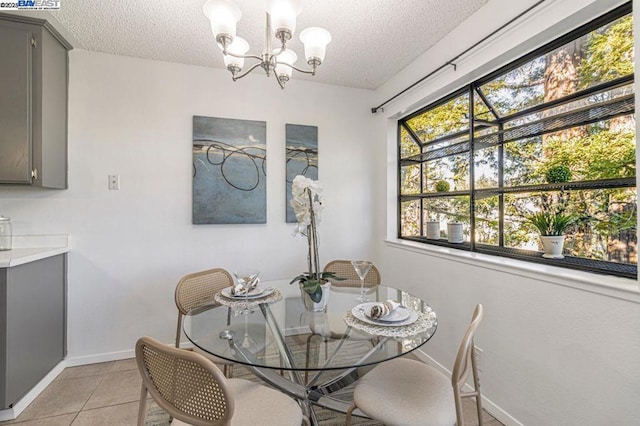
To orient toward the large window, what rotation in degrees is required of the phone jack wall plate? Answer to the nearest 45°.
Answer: approximately 45° to its left

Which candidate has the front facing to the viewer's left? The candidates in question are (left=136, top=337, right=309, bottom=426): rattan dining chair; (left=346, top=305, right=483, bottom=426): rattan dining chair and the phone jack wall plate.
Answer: (left=346, top=305, right=483, bottom=426): rattan dining chair

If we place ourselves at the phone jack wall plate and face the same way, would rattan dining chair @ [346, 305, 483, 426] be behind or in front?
in front

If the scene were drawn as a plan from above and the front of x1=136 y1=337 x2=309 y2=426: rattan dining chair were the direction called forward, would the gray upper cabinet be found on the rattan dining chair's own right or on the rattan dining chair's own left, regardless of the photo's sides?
on the rattan dining chair's own left

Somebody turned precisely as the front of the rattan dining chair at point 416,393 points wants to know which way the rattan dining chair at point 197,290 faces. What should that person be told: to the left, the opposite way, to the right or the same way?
the opposite way

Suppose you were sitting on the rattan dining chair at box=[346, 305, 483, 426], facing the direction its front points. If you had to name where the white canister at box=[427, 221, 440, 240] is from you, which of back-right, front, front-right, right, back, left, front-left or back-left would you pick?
right

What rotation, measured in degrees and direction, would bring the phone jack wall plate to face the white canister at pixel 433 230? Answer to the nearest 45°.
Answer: approximately 45° to its left

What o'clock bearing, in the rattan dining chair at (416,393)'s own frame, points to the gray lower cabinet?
The gray lower cabinet is roughly at 12 o'clock from the rattan dining chair.

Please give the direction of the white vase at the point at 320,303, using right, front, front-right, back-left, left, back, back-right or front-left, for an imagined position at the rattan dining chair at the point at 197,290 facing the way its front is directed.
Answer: front

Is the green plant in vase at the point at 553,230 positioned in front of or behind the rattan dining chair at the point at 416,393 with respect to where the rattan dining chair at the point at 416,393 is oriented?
behind

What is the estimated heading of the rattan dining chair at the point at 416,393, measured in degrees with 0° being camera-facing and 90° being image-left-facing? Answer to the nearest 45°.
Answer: approximately 90°

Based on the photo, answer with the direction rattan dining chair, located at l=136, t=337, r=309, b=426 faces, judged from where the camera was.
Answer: facing away from the viewer and to the right of the viewer

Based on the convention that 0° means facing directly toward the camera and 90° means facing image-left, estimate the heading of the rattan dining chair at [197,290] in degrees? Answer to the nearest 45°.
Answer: approximately 315°

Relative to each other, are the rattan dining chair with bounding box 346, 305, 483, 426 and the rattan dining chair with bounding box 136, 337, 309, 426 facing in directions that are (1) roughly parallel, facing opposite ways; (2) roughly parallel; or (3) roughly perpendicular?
roughly perpendicular

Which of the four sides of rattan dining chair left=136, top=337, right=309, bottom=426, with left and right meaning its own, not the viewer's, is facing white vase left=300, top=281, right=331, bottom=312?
front

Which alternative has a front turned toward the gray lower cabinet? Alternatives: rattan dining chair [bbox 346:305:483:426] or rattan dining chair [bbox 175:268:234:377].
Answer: rattan dining chair [bbox 346:305:483:426]

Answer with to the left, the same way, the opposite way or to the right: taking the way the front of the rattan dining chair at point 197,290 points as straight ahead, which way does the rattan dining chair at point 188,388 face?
to the left

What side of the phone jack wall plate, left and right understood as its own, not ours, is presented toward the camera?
front

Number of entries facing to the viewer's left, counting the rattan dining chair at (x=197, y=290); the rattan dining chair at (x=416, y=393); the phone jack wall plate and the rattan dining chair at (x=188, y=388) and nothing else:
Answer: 1

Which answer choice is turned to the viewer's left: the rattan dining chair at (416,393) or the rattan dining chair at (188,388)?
the rattan dining chair at (416,393)
